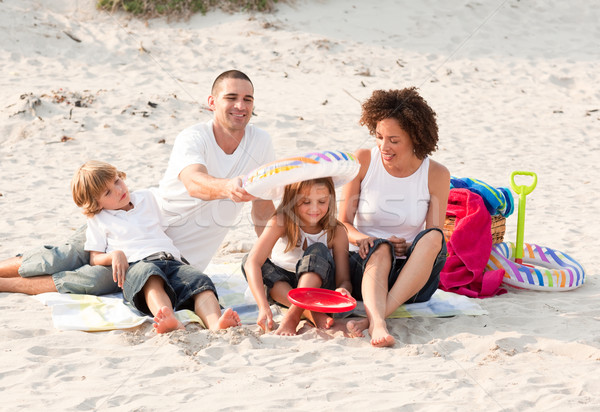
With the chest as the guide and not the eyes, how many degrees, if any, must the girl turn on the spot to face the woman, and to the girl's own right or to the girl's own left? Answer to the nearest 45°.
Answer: approximately 90° to the girl's own left

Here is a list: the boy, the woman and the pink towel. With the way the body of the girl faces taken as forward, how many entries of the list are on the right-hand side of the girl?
1

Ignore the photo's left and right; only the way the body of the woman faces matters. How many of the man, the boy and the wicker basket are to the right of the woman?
2

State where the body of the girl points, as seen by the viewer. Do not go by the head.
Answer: toward the camera

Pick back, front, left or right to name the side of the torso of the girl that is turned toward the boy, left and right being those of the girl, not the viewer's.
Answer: right

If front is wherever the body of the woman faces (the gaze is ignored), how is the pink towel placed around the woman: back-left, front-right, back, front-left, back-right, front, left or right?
back-left

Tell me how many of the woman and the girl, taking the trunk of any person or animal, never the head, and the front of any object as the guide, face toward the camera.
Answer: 2

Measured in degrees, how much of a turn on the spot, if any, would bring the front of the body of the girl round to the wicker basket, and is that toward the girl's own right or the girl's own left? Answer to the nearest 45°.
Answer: approximately 135° to the girl's own left

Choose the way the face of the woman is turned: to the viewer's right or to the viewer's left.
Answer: to the viewer's left

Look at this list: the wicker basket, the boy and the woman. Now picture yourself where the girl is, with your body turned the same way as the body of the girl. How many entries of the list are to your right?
1

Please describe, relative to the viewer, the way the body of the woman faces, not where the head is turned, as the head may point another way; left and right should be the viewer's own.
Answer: facing the viewer

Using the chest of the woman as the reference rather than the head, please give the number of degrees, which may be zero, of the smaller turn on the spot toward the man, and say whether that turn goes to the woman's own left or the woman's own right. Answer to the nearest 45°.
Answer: approximately 90° to the woman's own right

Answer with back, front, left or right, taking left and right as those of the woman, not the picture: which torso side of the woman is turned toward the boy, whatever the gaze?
right
